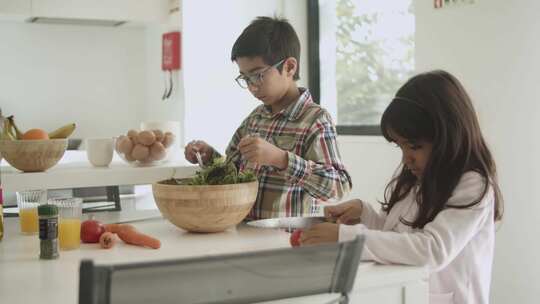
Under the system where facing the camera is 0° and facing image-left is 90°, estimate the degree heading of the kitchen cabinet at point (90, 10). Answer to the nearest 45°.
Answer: approximately 0°

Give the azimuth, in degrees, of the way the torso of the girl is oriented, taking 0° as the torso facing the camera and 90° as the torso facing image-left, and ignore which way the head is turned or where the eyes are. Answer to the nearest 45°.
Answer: approximately 90°

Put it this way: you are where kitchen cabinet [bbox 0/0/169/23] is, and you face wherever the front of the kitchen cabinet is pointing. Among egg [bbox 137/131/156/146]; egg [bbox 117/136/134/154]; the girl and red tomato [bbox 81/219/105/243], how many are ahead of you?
4

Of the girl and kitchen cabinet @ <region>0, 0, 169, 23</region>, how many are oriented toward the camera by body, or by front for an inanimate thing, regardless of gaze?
1

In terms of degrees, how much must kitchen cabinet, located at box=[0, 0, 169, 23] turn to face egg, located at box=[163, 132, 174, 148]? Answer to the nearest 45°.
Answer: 0° — it already faces it

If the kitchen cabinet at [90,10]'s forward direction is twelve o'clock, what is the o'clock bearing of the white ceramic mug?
The white ceramic mug is roughly at 12 o'clock from the kitchen cabinet.

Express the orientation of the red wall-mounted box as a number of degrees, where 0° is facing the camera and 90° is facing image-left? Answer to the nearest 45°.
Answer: approximately 45°

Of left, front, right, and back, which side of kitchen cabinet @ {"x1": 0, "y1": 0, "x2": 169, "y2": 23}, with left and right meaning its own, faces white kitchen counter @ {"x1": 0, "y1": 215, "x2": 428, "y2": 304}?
front

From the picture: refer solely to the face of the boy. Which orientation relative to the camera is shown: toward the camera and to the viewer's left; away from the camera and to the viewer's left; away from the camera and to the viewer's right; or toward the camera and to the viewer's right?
toward the camera and to the viewer's left

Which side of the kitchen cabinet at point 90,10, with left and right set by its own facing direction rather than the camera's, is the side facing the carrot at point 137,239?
front

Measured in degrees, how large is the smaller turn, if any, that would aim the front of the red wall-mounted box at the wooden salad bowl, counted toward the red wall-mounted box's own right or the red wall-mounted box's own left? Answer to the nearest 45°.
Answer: approximately 45° to the red wall-mounted box's own left

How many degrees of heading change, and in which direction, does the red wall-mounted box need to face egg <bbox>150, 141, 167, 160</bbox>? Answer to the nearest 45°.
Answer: approximately 45° to its left
